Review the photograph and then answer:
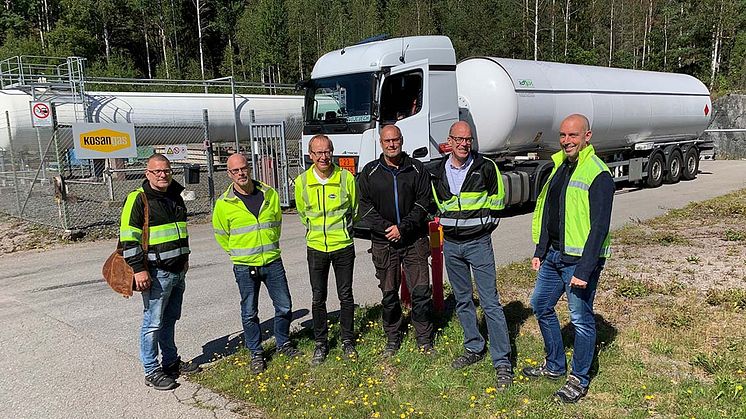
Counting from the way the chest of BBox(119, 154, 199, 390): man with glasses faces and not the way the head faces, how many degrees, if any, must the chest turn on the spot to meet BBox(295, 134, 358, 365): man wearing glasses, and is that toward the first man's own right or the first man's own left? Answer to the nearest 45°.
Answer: approximately 45° to the first man's own left

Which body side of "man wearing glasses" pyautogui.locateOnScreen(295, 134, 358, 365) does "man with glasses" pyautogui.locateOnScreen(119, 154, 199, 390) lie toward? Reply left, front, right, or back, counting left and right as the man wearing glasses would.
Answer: right

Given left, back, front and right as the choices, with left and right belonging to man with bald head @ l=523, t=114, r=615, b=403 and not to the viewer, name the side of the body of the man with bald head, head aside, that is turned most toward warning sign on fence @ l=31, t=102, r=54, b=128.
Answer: right

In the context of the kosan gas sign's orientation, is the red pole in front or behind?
in front

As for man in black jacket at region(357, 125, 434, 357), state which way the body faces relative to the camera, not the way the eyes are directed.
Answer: toward the camera

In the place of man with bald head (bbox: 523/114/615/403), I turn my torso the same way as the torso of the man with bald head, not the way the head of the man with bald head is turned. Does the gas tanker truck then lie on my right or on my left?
on my right

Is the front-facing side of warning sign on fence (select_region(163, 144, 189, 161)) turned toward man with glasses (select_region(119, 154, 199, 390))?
yes

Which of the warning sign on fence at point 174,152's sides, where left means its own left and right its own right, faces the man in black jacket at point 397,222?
front

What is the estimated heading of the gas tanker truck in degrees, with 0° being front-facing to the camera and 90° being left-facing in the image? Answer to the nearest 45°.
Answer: approximately 45°

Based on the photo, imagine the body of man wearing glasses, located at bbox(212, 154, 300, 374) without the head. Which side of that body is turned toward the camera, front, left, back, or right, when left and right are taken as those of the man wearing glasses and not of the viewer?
front

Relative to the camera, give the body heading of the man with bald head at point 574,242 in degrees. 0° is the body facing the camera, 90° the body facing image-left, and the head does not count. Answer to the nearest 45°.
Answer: approximately 45°

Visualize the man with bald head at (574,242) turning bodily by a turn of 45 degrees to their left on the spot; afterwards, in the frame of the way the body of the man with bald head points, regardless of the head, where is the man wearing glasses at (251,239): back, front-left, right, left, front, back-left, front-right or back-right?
right

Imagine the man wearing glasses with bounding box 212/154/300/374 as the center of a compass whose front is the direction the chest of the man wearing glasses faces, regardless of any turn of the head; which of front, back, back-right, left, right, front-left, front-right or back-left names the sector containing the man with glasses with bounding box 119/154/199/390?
right

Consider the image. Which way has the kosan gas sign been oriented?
toward the camera
